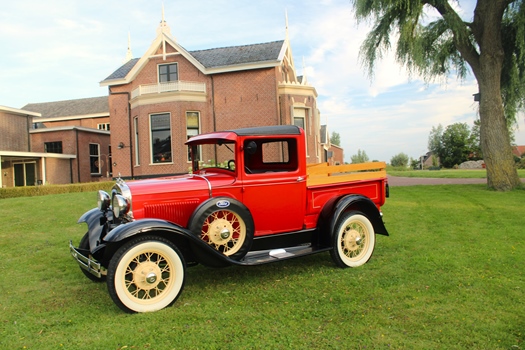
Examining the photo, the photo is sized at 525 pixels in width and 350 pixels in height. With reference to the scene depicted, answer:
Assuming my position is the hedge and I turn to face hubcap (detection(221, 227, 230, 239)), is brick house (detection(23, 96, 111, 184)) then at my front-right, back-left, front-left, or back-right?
back-left

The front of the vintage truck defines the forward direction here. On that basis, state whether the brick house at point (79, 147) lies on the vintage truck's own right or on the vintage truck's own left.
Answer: on the vintage truck's own right

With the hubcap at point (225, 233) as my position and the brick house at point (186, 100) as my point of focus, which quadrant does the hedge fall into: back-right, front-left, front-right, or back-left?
front-left

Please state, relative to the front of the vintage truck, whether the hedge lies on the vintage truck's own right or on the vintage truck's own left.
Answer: on the vintage truck's own right

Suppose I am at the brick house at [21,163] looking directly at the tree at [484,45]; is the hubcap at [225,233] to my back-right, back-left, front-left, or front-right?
front-right

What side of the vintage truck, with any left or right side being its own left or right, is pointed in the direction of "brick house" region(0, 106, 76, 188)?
right

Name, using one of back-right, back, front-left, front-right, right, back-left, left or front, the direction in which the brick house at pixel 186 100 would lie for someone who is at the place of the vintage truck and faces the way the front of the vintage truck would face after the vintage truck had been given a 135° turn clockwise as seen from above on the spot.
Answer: front

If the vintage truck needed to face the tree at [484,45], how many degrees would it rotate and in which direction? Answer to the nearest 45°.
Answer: approximately 180°
